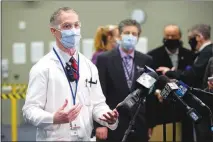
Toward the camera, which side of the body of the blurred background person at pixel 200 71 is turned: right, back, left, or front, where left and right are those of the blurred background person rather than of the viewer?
left

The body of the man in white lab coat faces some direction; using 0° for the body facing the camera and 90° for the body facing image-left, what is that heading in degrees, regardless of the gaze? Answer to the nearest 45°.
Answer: approximately 315°

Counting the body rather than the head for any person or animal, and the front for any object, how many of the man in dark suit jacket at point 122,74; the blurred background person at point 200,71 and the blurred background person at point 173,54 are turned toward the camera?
2

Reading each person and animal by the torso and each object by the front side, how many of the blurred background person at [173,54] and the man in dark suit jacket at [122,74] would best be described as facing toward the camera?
2

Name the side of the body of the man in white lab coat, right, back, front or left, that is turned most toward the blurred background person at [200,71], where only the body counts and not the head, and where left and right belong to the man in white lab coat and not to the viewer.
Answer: left

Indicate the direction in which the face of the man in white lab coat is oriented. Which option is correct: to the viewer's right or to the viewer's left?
to the viewer's right

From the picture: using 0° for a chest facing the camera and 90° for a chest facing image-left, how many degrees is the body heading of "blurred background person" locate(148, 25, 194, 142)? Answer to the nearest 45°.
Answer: approximately 0°

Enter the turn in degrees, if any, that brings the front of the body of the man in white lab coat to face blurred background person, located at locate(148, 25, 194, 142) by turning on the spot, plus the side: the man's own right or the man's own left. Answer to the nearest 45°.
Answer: approximately 90° to the man's own left
